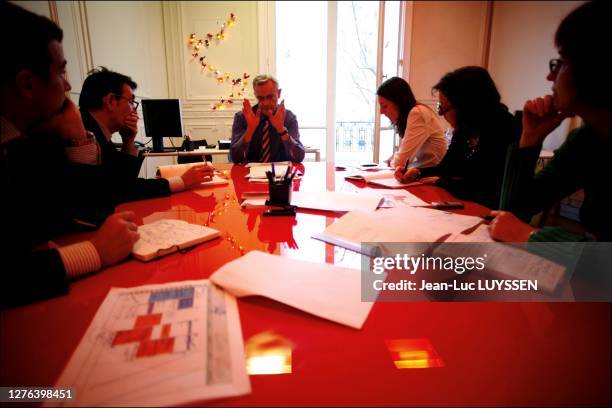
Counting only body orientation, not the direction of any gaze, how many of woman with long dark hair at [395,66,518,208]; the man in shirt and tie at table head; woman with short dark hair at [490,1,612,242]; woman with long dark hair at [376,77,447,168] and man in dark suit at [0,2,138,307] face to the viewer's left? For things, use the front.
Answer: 3

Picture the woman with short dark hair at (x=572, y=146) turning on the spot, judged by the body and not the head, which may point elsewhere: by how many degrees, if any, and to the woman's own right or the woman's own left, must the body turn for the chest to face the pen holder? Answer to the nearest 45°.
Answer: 0° — they already face it

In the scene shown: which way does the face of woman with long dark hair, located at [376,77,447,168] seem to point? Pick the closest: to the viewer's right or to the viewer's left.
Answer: to the viewer's left

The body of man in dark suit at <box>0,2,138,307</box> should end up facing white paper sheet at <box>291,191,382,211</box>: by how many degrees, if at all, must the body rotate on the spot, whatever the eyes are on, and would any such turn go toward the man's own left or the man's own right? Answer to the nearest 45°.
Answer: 0° — they already face it

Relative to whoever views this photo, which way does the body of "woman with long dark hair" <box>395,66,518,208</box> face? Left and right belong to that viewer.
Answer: facing to the left of the viewer

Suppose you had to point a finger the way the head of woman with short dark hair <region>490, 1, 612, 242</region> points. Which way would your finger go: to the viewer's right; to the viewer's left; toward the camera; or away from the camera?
to the viewer's left

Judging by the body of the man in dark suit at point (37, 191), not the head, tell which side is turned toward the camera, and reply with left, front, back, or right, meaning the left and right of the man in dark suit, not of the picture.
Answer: right

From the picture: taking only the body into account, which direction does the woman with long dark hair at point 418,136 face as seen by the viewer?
to the viewer's left

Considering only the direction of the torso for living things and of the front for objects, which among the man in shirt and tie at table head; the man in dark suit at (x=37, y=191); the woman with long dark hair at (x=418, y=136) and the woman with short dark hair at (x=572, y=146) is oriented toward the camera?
the man in shirt and tie at table head

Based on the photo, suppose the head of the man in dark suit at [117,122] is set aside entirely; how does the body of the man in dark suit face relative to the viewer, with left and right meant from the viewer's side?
facing to the right of the viewer

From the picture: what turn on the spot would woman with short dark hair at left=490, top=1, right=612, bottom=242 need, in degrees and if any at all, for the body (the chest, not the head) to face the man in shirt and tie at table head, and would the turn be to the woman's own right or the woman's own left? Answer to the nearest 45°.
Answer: approximately 45° to the woman's own right
